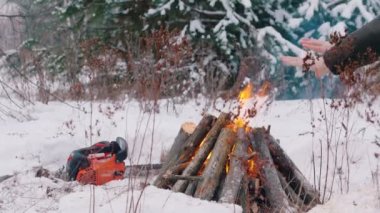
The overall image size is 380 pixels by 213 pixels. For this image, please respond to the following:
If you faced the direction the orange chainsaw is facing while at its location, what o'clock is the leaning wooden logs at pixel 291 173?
The leaning wooden logs is roughly at 1 o'clock from the orange chainsaw.

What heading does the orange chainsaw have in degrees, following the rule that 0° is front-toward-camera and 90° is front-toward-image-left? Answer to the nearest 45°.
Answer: approximately 270°

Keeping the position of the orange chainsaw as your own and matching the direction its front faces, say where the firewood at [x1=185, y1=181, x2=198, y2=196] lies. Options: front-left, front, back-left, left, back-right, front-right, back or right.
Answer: front-right

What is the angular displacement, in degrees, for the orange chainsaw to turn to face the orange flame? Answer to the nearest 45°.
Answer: approximately 45° to its right

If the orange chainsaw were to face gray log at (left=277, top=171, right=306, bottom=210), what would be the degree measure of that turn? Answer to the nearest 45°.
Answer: approximately 45° to its right
